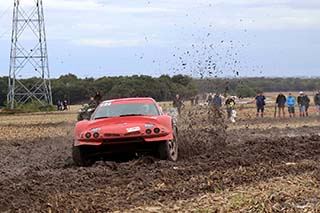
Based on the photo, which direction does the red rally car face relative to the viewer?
toward the camera

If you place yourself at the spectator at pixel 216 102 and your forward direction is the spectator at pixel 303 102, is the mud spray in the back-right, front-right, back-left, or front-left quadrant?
back-right

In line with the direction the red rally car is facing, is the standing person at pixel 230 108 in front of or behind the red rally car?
behind
